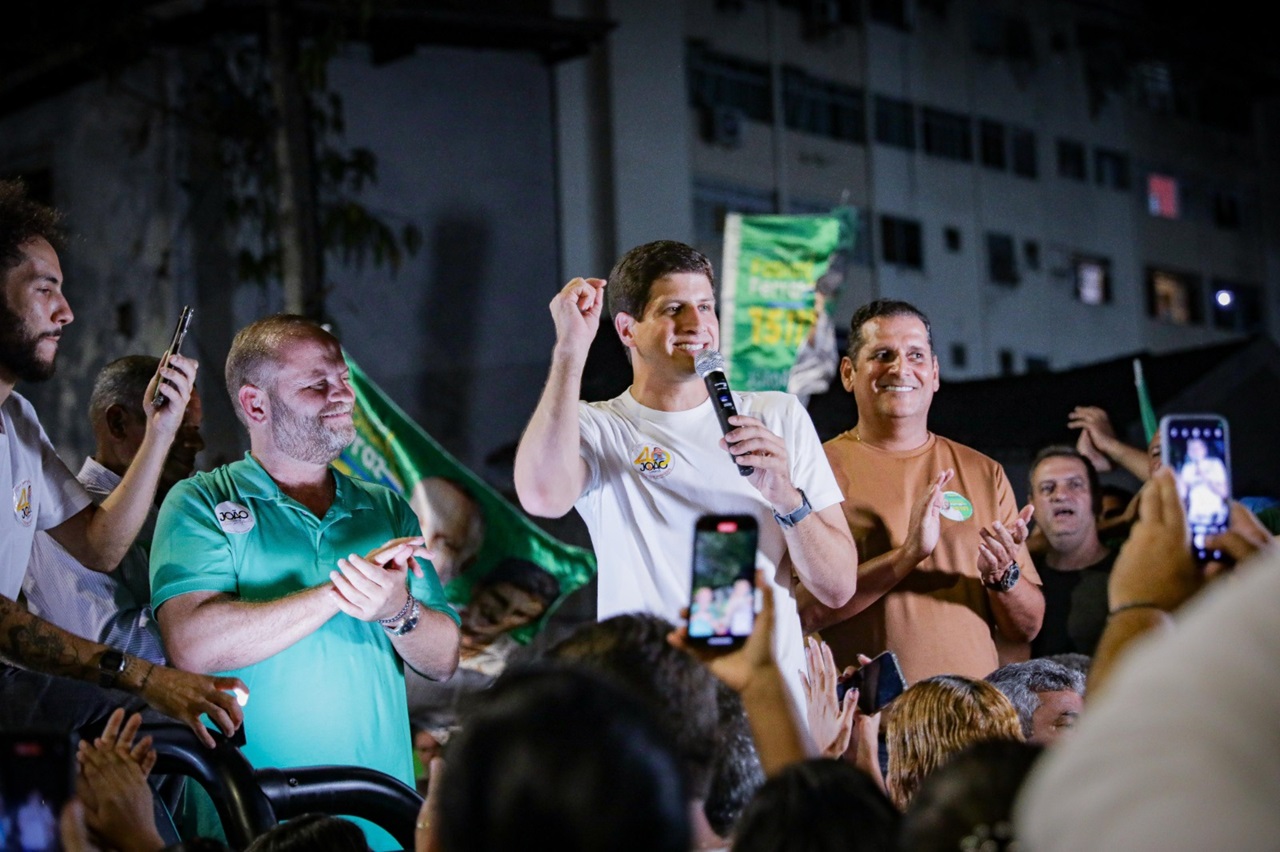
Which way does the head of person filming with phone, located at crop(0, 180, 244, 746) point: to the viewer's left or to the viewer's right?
to the viewer's right

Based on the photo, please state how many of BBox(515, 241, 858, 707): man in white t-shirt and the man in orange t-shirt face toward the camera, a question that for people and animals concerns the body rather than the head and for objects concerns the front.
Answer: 2

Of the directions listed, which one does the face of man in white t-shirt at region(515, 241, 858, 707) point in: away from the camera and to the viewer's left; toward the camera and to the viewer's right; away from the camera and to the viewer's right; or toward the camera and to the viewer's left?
toward the camera and to the viewer's right

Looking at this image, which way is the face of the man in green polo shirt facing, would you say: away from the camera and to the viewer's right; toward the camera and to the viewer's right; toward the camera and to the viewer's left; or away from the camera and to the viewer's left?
toward the camera and to the viewer's right

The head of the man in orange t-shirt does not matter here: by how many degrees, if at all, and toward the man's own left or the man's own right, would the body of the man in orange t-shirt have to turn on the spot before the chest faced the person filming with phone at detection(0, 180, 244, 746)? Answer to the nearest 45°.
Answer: approximately 45° to the man's own right

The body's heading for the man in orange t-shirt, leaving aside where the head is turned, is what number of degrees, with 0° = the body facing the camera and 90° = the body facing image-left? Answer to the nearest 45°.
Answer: approximately 0°

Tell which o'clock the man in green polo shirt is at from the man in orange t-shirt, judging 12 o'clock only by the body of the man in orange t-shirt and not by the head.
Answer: The man in green polo shirt is roughly at 2 o'clock from the man in orange t-shirt.

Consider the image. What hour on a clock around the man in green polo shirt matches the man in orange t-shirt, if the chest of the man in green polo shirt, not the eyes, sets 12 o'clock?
The man in orange t-shirt is roughly at 10 o'clock from the man in green polo shirt.

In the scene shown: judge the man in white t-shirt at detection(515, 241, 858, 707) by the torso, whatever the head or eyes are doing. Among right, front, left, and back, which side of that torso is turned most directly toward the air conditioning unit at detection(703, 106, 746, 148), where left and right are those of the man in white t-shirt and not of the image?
back

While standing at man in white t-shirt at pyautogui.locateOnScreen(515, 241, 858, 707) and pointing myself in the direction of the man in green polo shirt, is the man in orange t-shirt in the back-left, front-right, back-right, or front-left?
back-right

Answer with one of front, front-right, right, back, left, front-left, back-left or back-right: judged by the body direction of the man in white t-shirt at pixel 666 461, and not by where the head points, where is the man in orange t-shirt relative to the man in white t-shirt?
back-left

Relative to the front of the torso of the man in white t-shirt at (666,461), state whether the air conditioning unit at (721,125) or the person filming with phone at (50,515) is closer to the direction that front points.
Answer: the person filming with phone

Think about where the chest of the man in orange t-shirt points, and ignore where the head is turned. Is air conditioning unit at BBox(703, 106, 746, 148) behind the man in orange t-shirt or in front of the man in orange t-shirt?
behind

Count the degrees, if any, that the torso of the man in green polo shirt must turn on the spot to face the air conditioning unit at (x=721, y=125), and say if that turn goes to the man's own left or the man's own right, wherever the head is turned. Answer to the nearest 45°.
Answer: approximately 135° to the man's own left

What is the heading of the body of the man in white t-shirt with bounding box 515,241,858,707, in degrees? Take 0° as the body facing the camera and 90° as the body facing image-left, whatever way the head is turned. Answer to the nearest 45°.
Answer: approximately 0°
